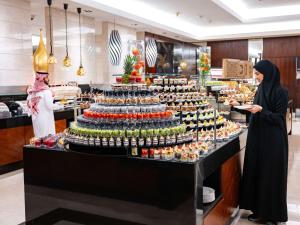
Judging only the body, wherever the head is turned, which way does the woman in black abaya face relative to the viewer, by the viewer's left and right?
facing to the left of the viewer

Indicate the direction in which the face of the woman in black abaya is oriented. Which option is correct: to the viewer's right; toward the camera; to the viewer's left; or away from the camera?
to the viewer's left

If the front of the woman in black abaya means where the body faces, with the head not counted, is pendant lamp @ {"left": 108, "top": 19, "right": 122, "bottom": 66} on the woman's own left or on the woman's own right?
on the woman's own right

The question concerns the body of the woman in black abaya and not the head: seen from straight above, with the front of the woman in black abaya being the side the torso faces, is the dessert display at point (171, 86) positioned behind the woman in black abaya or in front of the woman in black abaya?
in front

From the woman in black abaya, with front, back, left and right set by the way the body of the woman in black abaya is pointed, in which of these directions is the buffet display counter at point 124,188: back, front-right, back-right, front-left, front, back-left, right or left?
front-left

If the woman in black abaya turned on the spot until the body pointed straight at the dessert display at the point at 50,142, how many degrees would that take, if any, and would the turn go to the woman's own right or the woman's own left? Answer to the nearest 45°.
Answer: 0° — they already face it

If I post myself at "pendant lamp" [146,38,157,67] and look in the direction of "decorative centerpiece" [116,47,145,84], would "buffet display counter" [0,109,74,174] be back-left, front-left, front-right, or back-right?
front-right
